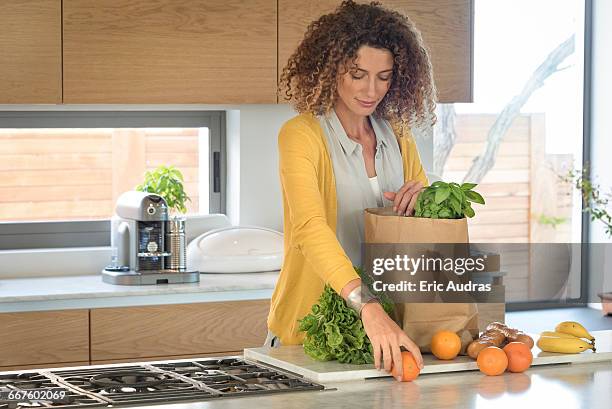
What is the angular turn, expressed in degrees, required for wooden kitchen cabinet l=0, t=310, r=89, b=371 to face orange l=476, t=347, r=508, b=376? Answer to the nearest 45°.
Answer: approximately 45° to its left

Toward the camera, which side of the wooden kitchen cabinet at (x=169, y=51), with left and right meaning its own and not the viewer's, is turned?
front

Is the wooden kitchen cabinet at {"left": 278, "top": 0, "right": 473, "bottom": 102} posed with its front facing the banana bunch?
yes

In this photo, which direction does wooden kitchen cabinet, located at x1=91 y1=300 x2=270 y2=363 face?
toward the camera

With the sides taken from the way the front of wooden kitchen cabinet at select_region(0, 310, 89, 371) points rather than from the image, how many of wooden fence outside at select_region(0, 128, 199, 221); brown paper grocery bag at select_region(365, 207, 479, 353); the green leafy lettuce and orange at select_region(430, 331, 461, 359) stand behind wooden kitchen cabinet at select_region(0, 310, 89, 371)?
1

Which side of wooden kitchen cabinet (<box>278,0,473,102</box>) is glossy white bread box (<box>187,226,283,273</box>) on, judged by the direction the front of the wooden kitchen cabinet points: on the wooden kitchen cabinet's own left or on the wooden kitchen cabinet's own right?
on the wooden kitchen cabinet's own right

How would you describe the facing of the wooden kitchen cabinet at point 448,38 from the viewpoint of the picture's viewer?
facing the viewer

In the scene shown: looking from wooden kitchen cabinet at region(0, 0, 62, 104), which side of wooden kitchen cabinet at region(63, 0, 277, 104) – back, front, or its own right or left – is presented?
right

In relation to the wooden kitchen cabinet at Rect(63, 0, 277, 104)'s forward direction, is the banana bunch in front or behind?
in front

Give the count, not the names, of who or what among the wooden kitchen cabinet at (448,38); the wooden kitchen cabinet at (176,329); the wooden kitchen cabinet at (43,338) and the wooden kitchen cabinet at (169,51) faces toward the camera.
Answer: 4

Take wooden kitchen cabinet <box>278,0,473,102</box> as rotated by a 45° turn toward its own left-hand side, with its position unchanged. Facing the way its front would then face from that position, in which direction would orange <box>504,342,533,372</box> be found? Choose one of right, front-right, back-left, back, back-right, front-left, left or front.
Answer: front-right

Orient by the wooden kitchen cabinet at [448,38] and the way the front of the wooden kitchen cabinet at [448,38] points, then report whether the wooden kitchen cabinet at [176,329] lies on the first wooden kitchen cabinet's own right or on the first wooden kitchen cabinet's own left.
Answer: on the first wooden kitchen cabinet's own right

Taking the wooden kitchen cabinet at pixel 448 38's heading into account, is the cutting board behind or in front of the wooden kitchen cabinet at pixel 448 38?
in front
